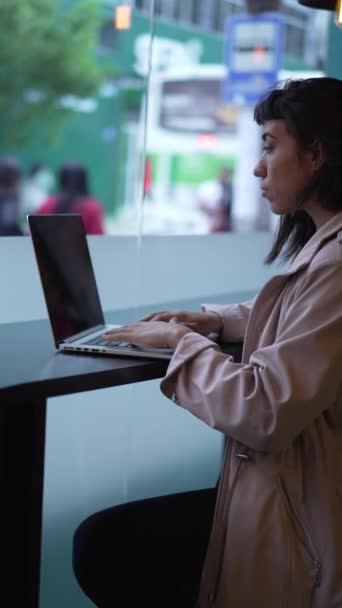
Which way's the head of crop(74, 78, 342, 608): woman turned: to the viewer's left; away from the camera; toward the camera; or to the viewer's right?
to the viewer's left

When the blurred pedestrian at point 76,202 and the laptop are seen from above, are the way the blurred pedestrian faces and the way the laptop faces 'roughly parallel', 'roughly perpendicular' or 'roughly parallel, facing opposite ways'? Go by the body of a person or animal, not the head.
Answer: roughly perpendicular

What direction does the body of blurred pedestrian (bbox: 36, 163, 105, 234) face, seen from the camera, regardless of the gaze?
away from the camera

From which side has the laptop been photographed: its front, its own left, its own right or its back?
right

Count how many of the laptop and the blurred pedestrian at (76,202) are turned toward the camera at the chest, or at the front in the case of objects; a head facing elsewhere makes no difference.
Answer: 0

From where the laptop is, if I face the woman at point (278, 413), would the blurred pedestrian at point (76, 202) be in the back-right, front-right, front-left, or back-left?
back-left

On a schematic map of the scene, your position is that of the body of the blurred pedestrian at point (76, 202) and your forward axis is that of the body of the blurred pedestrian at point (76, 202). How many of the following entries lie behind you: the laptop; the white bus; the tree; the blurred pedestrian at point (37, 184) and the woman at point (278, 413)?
2

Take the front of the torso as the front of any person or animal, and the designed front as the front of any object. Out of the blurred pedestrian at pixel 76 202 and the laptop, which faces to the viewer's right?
the laptop

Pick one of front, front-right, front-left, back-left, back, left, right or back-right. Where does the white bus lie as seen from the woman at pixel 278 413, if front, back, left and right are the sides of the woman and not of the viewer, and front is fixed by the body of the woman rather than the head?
right

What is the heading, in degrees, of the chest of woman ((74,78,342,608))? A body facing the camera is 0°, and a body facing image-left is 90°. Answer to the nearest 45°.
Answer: approximately 90°

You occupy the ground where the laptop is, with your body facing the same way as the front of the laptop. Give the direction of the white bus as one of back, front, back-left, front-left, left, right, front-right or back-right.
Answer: left

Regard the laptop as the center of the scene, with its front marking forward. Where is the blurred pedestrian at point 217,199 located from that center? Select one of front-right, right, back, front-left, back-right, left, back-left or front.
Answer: left

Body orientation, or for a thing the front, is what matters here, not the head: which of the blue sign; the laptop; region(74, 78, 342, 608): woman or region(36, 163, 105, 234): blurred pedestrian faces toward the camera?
the blue sign

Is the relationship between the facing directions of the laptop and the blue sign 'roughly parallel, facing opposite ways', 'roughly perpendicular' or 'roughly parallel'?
roughly perpendicular
